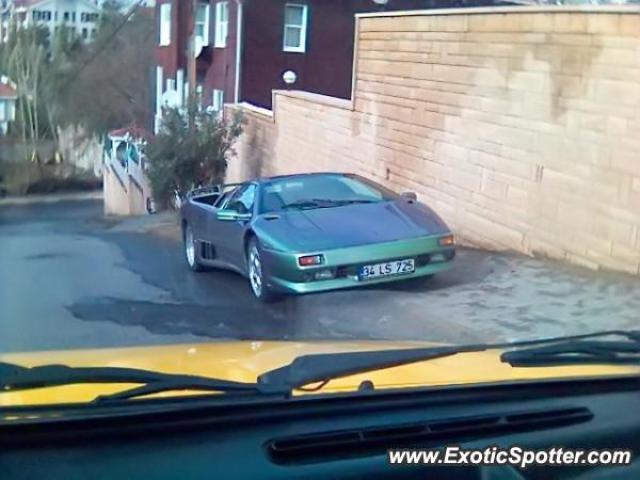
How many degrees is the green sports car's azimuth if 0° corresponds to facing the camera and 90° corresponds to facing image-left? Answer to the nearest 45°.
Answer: approximately 315°

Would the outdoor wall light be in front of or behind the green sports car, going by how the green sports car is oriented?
behind

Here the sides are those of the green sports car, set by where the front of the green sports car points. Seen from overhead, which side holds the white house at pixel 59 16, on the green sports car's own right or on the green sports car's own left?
on the green sports car's own right

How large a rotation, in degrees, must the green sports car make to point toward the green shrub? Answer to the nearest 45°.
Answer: approximately 180°
